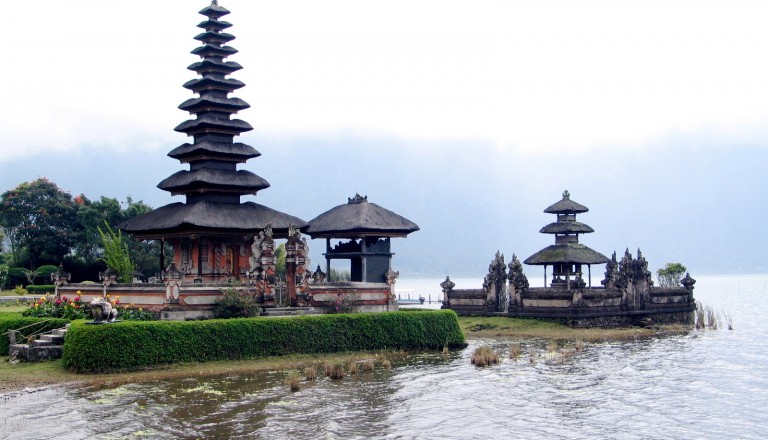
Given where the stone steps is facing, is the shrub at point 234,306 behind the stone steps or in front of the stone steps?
behind

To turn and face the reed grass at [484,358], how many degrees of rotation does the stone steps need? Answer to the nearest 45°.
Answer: approximately 135° to its left

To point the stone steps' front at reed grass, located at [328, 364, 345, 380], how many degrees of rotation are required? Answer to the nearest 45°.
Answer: approximately 90° to its left

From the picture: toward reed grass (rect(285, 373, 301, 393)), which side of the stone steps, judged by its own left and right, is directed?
left

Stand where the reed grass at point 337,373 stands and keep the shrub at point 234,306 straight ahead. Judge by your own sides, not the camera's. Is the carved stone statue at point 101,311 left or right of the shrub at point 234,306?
left

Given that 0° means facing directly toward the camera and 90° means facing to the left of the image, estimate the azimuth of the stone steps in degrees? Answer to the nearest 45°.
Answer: approximately 45°
